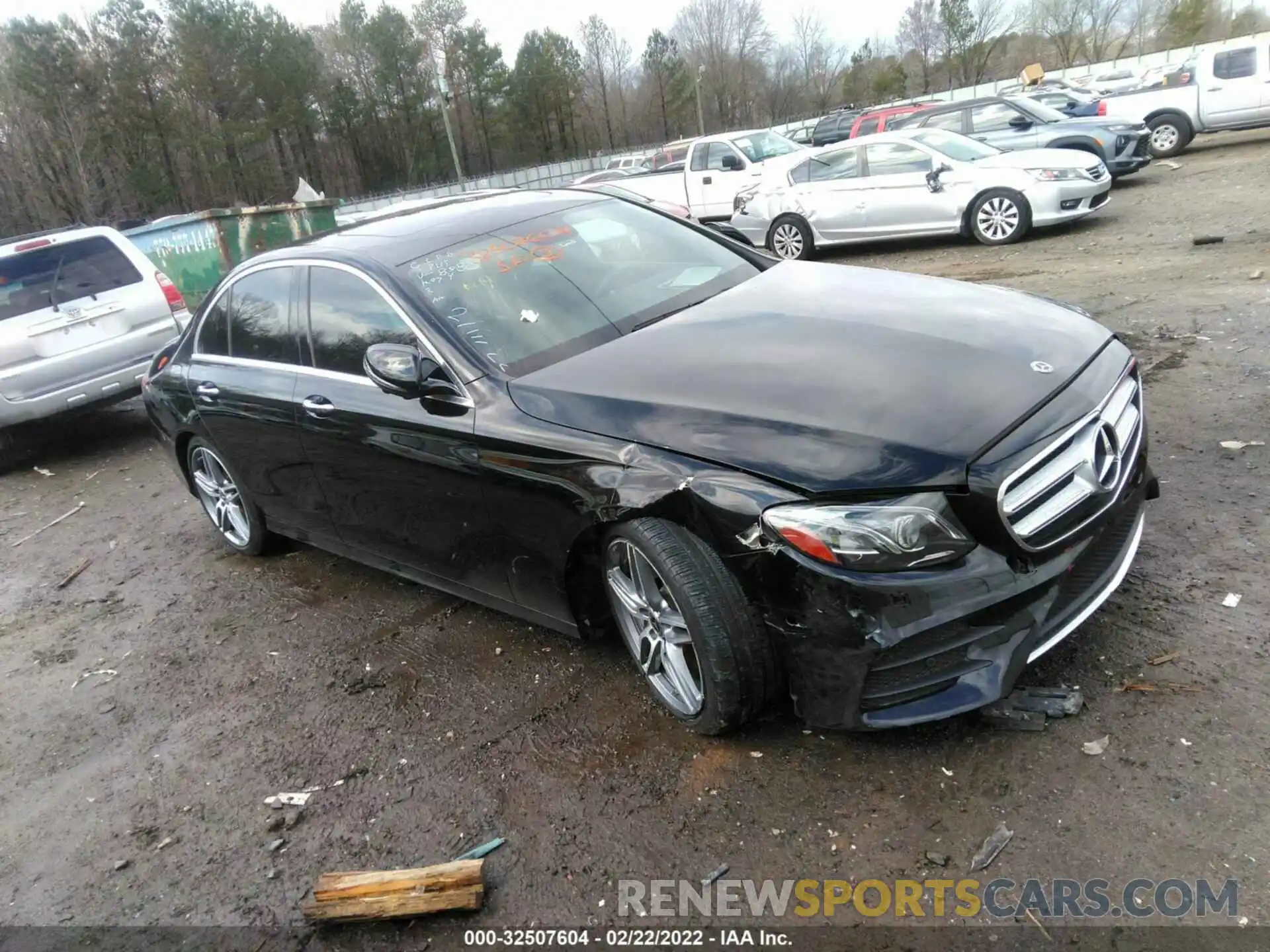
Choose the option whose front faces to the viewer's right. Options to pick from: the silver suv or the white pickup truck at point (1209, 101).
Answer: the white pickup truck

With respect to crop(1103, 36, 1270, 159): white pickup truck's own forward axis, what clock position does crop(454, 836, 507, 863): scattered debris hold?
The scattered debris is roughly at 3 o'clock from the white pickup truck.

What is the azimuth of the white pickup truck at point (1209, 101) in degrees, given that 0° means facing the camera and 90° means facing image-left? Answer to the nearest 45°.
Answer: approximately 270°

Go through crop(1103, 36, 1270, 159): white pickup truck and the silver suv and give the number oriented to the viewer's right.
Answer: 1

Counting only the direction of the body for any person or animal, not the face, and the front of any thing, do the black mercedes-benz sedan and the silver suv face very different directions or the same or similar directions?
very different directions

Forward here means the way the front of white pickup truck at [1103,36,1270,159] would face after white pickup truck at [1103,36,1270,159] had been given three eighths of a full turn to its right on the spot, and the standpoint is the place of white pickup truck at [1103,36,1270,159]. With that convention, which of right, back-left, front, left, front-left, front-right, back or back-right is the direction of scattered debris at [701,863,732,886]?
front-left

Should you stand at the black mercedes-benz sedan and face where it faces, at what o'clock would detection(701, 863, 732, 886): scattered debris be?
The scattered debris is roughly at 2 o'clock from the black mercedes-benz sedan.

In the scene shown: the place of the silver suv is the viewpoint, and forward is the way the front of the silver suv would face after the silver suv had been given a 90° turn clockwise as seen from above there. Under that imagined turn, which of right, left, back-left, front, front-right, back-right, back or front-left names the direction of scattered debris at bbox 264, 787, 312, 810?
right

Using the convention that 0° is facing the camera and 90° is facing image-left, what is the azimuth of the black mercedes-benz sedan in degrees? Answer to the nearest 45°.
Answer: approximately 315°

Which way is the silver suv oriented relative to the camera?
away from the camera

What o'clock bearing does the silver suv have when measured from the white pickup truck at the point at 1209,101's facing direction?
The silver suv is roughly at 4 o'clock from the white pickup truck.

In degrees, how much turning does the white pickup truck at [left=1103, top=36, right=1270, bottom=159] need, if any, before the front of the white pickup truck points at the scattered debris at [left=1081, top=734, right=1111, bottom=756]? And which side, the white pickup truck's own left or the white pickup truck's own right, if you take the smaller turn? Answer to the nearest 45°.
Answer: approximately 90° to the white pickup truck's own right

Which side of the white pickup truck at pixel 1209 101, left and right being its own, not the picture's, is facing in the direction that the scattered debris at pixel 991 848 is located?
right

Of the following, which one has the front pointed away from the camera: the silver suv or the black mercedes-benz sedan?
the silver suv

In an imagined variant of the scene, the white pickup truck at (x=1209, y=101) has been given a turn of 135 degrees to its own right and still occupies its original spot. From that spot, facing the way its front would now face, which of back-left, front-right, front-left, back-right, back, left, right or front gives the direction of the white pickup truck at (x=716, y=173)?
front
